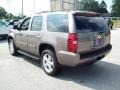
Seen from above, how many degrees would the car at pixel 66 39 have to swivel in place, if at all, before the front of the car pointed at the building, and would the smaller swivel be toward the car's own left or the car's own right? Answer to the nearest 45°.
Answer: approximately 45° to the car's own right

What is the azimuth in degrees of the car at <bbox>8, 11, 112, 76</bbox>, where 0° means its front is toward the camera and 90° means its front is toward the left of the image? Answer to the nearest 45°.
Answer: approximately 135°
